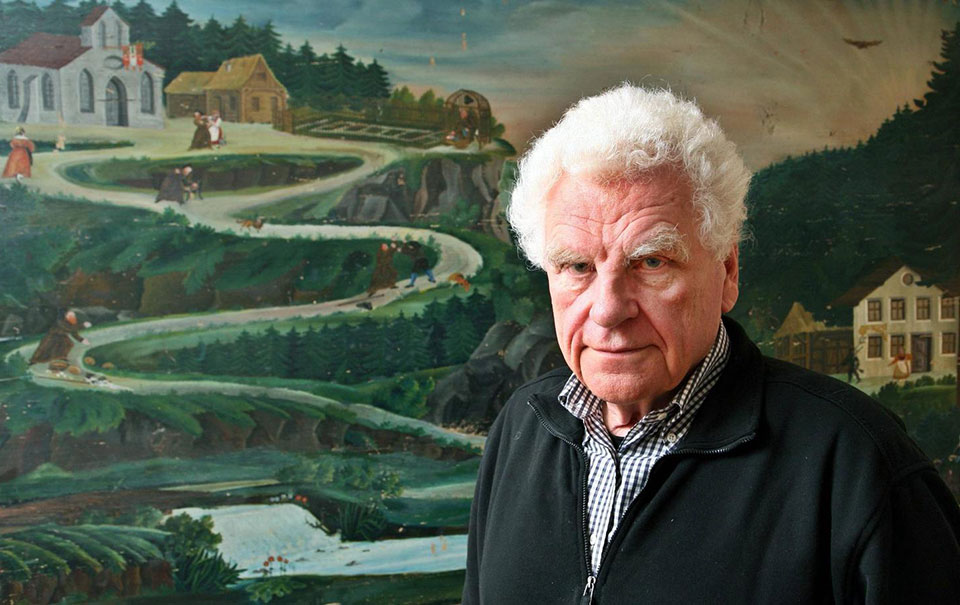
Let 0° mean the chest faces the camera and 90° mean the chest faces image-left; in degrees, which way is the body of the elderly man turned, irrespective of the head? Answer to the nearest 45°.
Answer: approximately 45°
